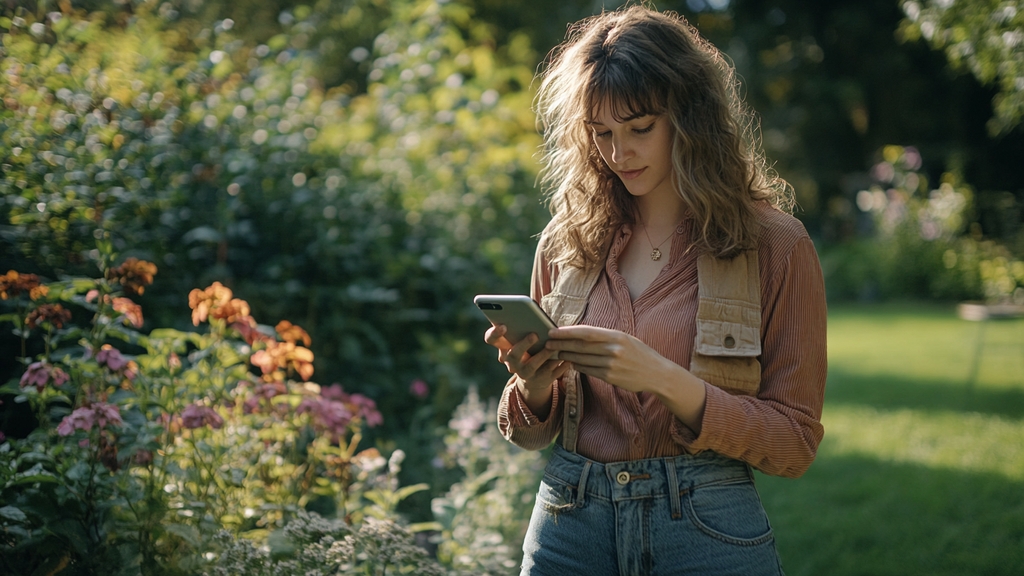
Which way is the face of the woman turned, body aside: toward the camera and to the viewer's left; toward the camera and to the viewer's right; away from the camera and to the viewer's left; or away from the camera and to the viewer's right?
toward the camera and to the viewer's left

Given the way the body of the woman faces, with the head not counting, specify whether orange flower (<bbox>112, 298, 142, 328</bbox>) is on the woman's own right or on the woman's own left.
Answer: on the woman's own right

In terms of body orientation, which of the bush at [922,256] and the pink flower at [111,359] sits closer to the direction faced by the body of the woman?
the pink flower

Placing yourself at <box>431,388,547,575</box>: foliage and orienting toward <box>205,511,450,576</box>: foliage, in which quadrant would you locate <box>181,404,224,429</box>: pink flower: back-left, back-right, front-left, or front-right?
front-right

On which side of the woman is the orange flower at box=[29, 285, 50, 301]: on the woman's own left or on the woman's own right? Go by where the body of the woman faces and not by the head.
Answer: on the woman's own right

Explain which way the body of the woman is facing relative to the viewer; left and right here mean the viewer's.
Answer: facing the viewer and to the left of the viewer

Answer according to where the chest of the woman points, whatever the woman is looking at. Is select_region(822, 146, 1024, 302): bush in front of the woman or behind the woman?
behind

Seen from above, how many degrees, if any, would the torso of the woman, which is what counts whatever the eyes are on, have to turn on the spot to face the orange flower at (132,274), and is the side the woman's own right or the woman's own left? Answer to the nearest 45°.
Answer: approximately 45° to the woman's own right

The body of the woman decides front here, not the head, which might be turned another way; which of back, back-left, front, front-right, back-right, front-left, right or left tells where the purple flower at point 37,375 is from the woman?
front-right

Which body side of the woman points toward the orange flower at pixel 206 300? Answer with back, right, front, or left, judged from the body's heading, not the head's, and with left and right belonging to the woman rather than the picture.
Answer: right

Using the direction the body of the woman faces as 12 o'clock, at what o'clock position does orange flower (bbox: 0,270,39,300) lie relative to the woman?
The orange flower is roughly at 2 o'clock from the woman.

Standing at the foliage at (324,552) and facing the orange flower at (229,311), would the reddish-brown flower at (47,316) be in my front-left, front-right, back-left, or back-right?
front-left

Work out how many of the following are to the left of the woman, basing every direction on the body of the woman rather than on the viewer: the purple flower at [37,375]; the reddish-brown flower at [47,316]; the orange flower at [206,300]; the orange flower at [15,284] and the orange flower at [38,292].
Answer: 0
